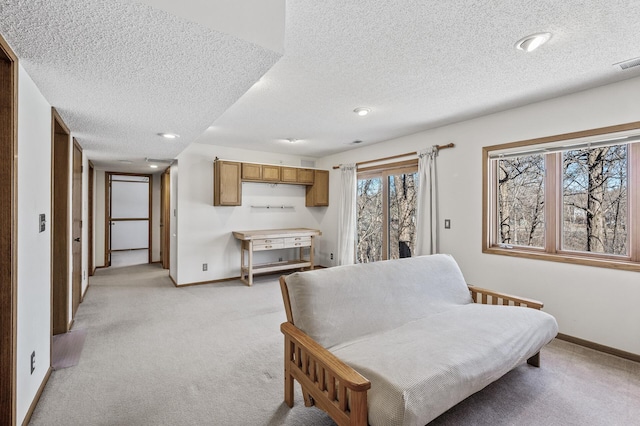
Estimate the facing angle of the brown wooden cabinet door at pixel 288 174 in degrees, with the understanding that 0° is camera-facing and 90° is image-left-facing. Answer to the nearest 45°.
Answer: approximately 315°

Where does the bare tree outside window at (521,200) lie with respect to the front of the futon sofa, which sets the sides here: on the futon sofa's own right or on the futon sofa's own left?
on the futon sofa's own left

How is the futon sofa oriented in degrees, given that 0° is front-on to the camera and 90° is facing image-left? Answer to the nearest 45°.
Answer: approximately 315°

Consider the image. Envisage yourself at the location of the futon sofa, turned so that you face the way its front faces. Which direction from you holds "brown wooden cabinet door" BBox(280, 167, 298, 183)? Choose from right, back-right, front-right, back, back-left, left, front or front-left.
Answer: back

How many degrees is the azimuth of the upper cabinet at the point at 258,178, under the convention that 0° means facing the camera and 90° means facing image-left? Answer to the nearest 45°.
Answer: approximately 315°

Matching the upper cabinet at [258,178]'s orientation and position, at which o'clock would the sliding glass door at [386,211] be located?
The sliding glass door is roughly at 11 o'clock from the upper cabinet.

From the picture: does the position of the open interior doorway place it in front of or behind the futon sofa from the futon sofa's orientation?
behind

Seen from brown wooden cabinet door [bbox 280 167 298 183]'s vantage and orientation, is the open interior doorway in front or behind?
behind

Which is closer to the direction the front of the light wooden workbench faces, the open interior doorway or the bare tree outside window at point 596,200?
the bare tree outside window

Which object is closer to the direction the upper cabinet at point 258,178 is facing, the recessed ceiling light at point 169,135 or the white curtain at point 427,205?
the white curtain
